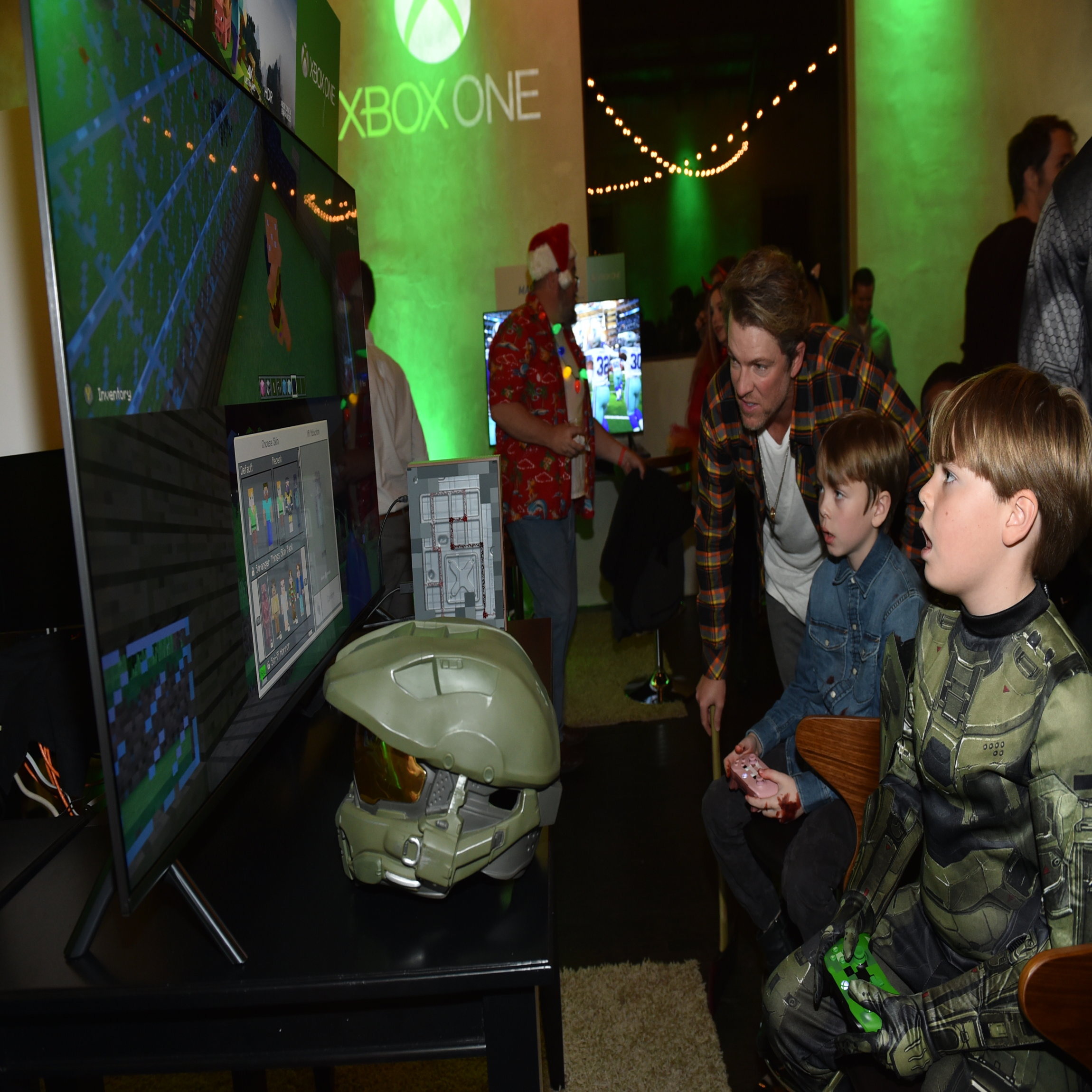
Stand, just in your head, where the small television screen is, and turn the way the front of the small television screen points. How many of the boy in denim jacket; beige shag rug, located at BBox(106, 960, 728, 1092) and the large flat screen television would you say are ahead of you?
3

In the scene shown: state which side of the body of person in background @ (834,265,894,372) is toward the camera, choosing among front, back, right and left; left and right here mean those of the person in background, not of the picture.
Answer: front

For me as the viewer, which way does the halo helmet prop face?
facing the viewer and to the left of the viewer

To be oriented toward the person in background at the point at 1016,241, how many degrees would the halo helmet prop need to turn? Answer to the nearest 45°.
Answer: approximately 180°

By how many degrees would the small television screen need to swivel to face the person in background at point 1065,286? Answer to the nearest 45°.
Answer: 0° — it already faces them

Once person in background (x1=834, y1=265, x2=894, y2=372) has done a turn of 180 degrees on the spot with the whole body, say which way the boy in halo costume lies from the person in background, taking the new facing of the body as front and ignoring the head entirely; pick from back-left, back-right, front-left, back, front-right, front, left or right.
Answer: back

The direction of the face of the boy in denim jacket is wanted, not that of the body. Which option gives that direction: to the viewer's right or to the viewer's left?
to the viewer's left

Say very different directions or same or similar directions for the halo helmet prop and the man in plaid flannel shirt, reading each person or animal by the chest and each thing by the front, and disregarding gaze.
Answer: same or similar directions

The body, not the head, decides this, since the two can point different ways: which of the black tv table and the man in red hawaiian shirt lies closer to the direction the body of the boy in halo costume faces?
the black tv table

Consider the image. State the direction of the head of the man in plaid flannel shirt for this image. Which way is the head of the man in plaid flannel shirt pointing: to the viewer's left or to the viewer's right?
to the viewer's left

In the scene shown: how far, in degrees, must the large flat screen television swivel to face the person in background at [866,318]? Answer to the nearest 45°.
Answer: approximately 45° to its left

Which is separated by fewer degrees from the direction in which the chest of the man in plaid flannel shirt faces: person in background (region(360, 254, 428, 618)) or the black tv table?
the black tv table

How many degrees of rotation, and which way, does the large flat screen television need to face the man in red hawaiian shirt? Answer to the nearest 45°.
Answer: approximately 45° to its left

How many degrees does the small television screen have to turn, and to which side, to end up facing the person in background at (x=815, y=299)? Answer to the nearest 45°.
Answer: approximately 45° to its left

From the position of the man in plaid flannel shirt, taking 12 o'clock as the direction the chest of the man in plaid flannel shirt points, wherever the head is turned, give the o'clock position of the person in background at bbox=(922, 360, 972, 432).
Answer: The person in background is roughly at 5 o'clock from the man in plaid flannel shirt.

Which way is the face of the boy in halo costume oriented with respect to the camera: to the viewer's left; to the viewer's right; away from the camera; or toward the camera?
to the viewer's left
